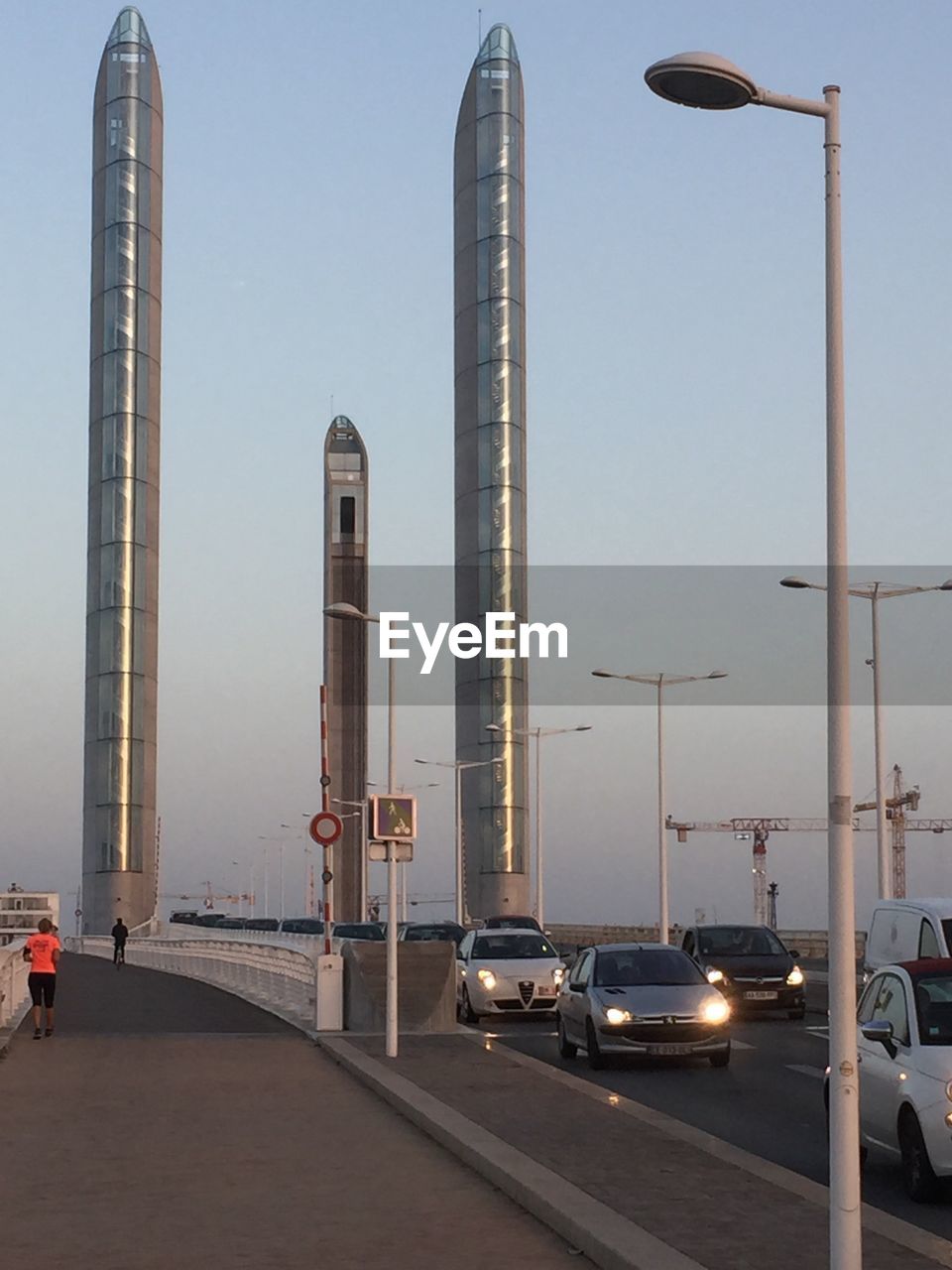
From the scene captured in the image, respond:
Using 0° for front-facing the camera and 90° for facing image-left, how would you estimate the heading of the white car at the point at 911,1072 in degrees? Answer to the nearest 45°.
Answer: approximately 315°

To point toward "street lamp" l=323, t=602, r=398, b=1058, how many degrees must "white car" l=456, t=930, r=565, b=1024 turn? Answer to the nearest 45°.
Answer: approximately 45° to its right

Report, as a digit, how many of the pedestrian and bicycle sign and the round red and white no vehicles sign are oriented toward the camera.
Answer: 2

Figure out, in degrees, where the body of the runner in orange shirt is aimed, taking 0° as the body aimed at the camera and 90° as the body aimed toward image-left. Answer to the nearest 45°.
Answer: approximately 180°

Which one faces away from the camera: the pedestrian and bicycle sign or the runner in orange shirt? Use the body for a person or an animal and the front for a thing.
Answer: the runner in orange shirt

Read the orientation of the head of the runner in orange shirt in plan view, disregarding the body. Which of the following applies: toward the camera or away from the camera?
away from the camera

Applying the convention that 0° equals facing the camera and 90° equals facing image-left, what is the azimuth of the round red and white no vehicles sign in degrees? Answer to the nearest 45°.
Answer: approximately 0°

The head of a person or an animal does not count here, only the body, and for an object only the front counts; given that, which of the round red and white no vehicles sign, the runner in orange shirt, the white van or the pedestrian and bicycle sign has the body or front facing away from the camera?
the runner in orange shirt

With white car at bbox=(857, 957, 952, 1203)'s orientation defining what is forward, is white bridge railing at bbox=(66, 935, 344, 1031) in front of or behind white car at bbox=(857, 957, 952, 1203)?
behind
